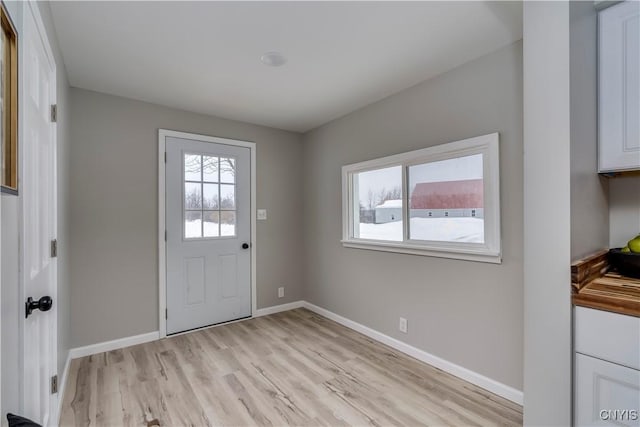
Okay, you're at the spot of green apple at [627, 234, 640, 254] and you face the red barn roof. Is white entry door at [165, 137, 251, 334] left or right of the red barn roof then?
left

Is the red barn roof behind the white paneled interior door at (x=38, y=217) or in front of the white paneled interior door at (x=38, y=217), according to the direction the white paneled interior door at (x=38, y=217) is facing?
in front

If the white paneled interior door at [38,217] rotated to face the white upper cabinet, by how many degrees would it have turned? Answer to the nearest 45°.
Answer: approximately 45° to its right

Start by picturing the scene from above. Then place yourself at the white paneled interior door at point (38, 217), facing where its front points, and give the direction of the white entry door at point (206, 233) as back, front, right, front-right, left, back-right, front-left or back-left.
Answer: front-left

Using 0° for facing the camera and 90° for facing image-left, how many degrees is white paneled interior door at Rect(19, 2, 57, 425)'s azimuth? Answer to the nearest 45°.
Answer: approximately 270°

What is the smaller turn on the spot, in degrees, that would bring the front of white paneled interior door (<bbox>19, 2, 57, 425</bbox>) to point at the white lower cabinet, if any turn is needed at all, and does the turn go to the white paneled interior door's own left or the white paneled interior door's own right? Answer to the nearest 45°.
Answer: approximately 45° to the white paneled interior door's own right

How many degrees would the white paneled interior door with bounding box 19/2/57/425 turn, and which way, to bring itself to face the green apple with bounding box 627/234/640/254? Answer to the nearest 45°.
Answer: approximately 45° to its right
